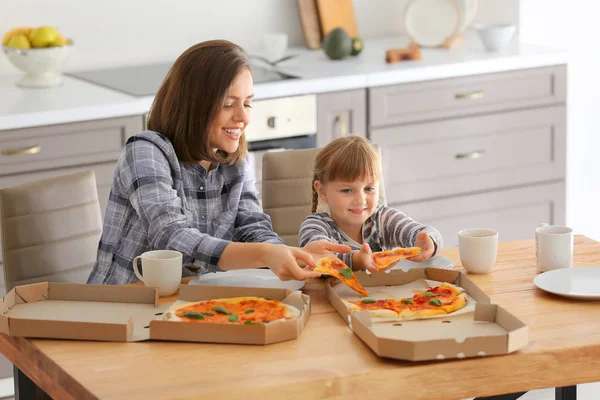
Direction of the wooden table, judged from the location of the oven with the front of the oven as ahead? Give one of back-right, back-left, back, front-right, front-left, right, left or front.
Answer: front

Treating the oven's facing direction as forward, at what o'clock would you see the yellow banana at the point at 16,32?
The yellow banana is roughly at 3 o'clock from the oven.

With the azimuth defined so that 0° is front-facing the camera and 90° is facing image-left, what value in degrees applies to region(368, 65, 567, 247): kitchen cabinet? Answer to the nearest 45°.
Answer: approximately 315°

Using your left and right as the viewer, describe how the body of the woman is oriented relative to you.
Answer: facing the viewer and to the right of the viewer

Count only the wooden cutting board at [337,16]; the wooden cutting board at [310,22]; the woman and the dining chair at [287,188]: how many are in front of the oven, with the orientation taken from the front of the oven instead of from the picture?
2

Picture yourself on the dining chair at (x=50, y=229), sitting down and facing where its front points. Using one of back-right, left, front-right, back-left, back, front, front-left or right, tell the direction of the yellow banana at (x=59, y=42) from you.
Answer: back-left

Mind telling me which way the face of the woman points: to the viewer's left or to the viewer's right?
to the viewer's right

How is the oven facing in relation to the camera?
toward the camera

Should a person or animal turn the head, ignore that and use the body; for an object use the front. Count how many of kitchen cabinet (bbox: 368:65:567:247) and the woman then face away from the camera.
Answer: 0
